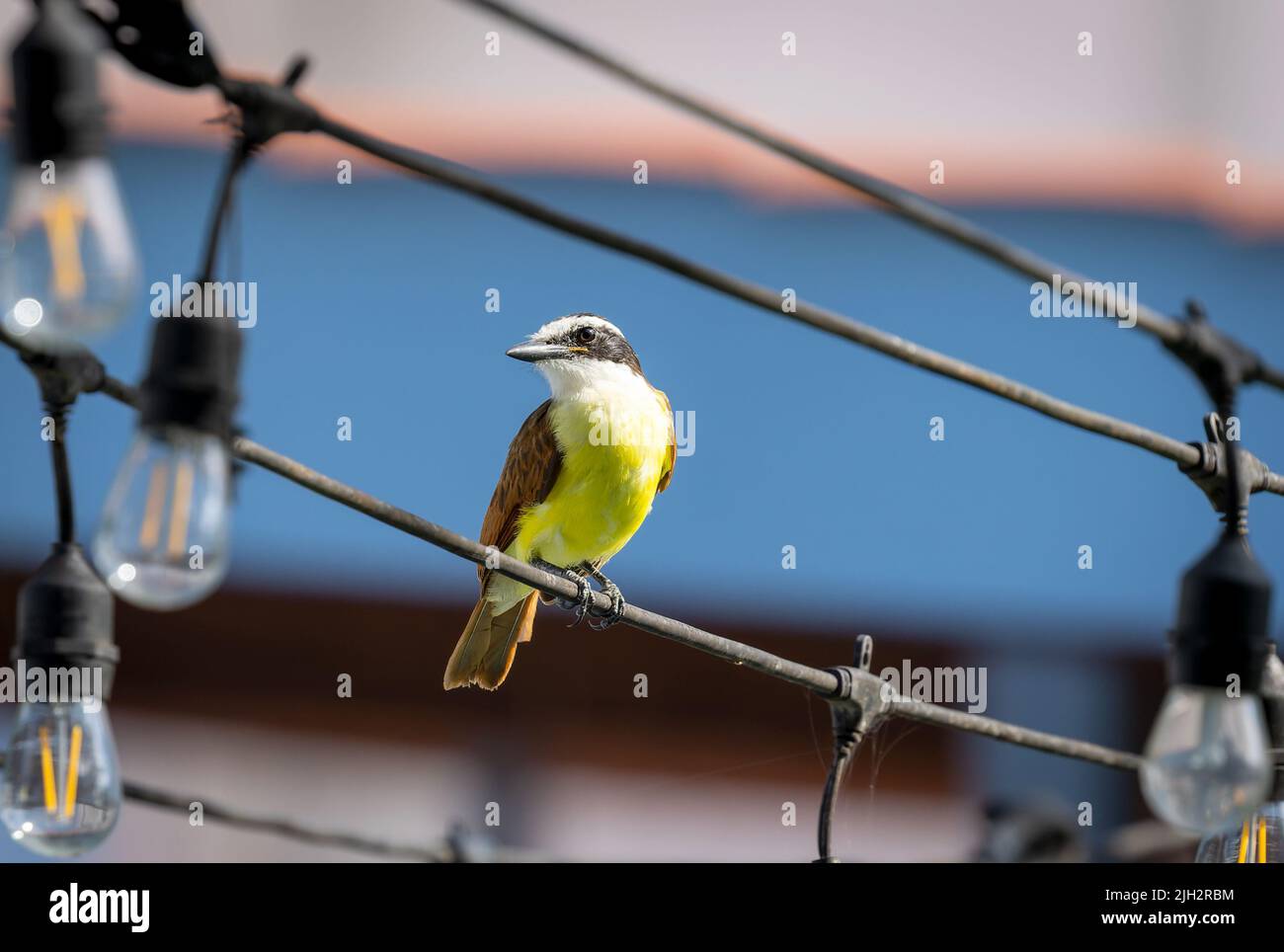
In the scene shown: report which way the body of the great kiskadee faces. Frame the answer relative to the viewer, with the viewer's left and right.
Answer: facing the viewer and to the right of the viewer

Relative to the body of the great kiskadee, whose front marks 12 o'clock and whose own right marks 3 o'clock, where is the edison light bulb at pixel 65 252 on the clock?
The edison light bulb is roughly at 2 o'clock from the great kiskadee.

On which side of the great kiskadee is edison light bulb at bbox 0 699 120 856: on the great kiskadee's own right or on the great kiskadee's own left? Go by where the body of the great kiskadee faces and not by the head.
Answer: on the great kiskadee's own right

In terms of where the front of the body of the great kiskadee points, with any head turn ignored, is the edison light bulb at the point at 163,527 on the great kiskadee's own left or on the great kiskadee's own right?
on the great kiskadee's own right
